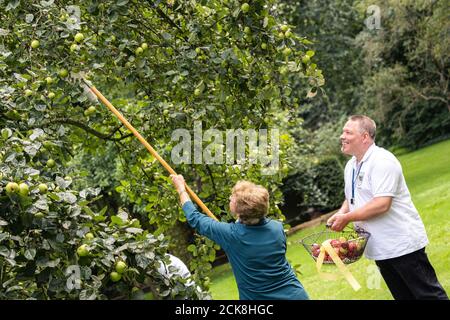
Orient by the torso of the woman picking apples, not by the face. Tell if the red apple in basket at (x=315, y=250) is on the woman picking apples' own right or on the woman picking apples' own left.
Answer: on the woman picking apples' own right

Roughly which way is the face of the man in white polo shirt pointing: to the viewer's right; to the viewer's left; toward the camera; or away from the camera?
to the viewer's left

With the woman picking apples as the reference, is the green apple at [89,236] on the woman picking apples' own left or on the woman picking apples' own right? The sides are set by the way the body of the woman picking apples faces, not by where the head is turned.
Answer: on the woman picking apples' own left

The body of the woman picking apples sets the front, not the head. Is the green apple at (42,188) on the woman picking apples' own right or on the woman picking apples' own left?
on the woman picking apples' own left

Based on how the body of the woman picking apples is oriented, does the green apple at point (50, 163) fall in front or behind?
in front

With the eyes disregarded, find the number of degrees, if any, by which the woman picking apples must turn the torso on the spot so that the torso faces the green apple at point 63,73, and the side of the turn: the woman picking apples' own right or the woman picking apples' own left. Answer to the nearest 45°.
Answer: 0° — they already face it

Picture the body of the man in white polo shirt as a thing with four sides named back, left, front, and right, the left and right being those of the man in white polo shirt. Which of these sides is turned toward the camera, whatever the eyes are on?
left

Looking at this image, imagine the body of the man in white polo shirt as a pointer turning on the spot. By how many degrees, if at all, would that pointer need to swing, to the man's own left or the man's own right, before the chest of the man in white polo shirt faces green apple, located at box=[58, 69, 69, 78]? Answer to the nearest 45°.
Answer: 0° — they already face it

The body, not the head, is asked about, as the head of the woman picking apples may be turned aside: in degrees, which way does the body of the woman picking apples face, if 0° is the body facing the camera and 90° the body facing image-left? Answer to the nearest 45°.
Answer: approximately 135°
